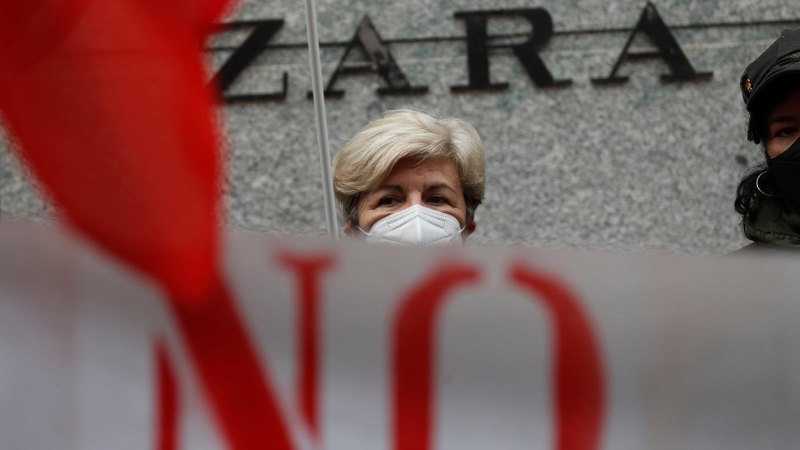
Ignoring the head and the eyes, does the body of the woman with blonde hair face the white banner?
yes

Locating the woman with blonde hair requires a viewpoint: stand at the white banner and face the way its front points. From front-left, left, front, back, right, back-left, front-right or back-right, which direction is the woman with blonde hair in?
back

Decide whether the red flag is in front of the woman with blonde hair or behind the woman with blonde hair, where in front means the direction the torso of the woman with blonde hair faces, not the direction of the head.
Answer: in front

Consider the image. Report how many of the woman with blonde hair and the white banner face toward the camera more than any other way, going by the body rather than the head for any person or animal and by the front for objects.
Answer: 2

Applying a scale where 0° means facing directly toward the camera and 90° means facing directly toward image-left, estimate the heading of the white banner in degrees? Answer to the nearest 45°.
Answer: approximately 0°

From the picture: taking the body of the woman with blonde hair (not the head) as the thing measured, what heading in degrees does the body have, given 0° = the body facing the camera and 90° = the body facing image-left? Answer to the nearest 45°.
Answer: approximately 0°
